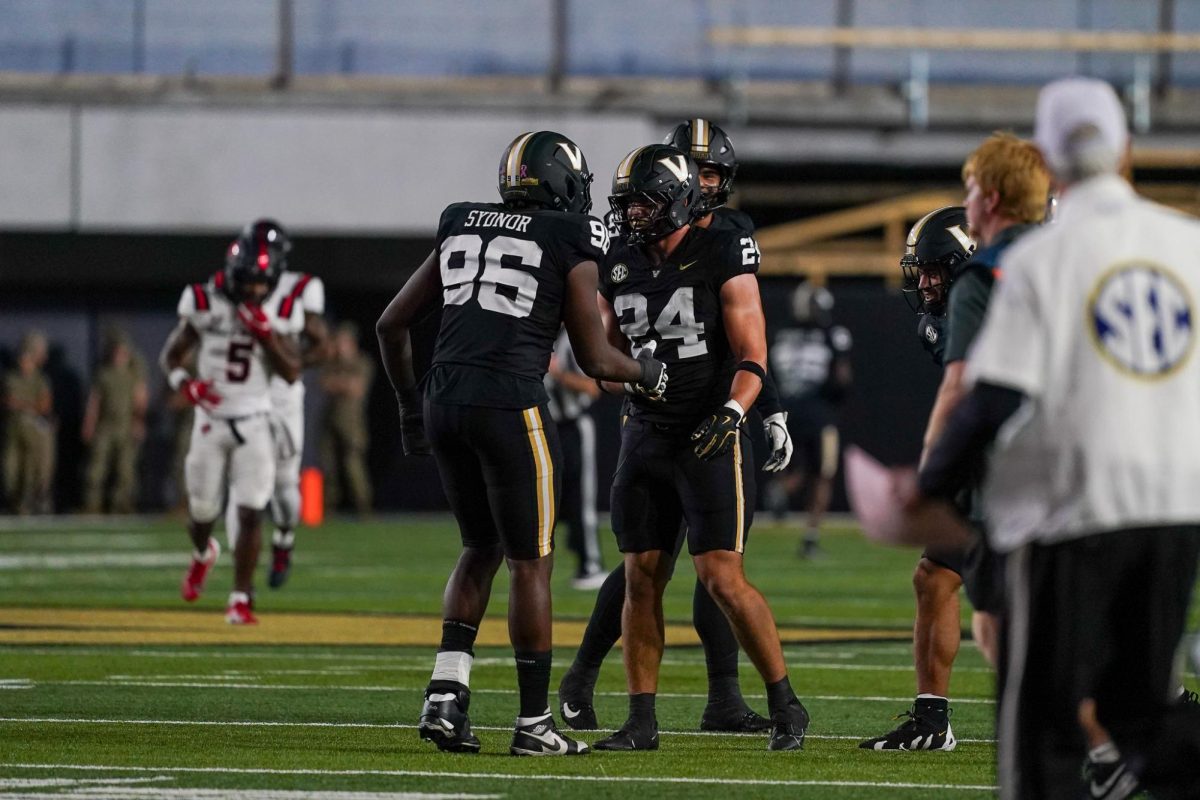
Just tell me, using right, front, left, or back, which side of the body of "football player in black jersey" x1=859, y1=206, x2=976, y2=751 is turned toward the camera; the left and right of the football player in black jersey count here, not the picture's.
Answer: left

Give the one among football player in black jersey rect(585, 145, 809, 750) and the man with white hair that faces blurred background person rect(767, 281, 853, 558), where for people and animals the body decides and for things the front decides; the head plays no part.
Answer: the man with white hair

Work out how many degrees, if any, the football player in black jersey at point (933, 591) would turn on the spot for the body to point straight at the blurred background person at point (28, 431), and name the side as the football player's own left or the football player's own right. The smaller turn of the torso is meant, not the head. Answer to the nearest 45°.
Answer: approximately 45° to the football player's own right

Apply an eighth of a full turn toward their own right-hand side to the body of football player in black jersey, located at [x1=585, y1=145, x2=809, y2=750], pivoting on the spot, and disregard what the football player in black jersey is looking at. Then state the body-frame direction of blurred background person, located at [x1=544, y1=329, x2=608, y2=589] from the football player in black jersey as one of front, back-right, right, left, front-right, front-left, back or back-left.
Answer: right

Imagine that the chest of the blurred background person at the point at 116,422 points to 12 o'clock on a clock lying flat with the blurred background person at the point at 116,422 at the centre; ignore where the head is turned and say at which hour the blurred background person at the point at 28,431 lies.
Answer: the blurred background person at the point at 28,431 is roughly at 3 o'clock from the blurred background person at the point at 116,422.

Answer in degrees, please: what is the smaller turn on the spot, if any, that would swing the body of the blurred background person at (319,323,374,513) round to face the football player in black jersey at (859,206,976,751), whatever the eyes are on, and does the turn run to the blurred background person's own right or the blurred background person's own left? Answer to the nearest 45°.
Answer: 0° — they already face them

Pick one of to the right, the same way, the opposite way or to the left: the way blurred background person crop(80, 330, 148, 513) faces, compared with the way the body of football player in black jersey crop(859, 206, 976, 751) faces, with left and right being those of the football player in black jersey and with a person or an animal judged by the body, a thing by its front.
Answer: to the left

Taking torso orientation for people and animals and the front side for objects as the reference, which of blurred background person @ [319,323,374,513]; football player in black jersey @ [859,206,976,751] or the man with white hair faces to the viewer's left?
the football player in black jersey
